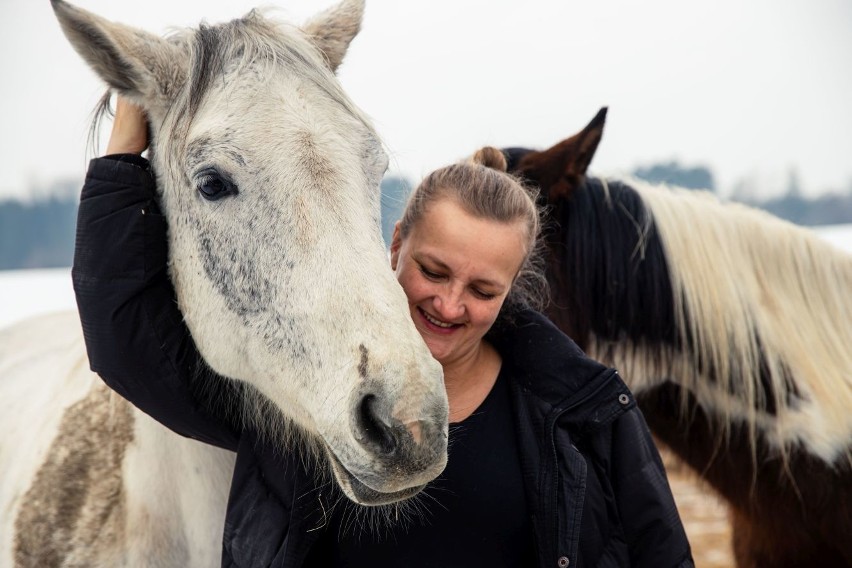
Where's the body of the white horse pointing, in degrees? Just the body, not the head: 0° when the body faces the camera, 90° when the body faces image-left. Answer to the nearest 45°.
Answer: approximately 315°

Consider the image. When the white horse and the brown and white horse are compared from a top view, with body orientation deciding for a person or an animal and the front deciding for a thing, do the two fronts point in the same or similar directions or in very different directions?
very different directions

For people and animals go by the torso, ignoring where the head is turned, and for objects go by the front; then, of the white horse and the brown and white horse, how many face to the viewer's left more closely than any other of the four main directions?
1

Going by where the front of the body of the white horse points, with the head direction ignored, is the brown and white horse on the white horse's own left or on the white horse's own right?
on the white horse's own left

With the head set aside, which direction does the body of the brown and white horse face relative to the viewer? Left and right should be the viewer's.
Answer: facing to the left of the viewer

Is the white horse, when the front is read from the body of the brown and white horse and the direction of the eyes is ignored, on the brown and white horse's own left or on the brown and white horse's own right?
on the brown and white horse's own left
